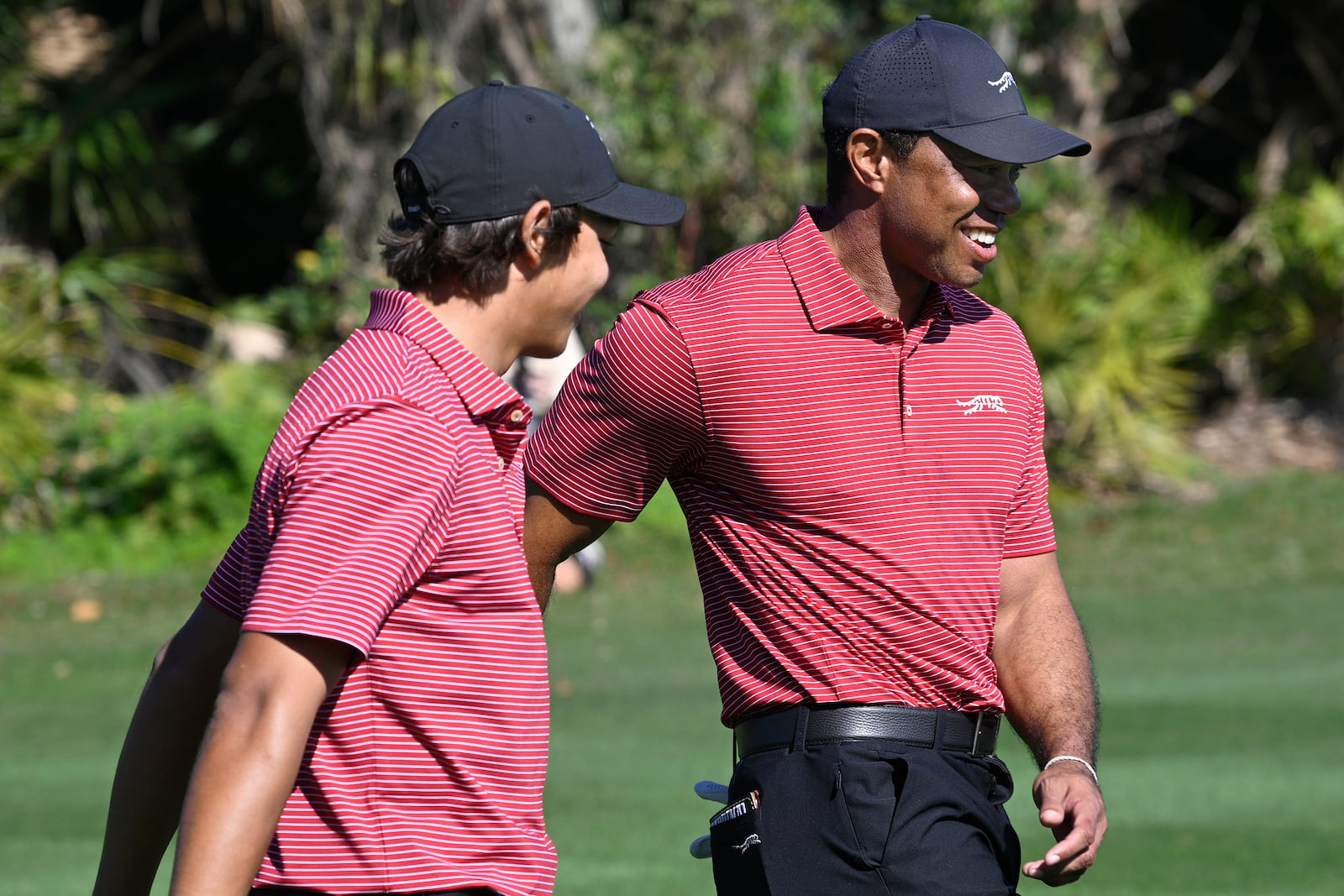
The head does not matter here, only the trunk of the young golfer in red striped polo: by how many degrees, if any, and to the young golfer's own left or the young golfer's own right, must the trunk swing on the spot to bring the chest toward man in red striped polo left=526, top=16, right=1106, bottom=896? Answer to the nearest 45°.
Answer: approximately 45° to the young golfer's own left

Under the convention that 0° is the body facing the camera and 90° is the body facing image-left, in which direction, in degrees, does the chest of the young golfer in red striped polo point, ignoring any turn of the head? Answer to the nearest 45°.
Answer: approximately 270°

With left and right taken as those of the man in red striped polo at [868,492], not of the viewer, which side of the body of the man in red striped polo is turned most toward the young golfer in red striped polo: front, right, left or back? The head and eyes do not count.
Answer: right

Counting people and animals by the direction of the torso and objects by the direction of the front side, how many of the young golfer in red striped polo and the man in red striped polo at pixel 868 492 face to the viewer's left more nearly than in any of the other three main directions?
0

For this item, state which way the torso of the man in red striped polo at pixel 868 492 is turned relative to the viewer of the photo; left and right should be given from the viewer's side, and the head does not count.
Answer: facing the viewer and to the right of the viewer
